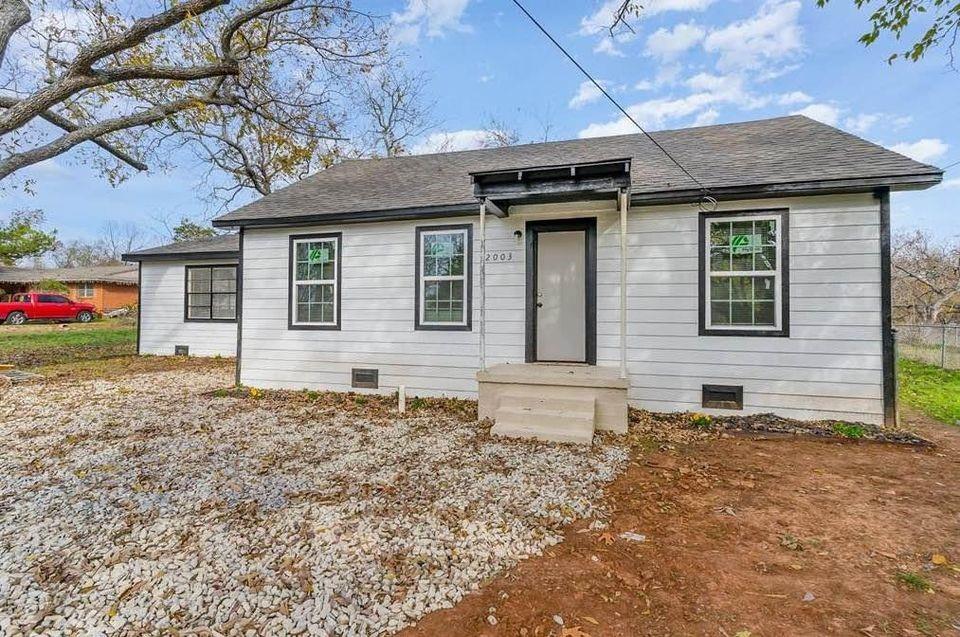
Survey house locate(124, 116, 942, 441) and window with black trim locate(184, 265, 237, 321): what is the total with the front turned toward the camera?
2

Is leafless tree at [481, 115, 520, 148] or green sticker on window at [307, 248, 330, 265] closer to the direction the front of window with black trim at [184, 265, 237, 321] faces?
the green sticker on window

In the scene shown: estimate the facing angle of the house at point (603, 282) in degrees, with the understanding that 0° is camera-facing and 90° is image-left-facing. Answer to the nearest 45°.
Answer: approximately 0°

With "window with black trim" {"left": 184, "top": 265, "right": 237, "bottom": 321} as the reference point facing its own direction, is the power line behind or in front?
in front

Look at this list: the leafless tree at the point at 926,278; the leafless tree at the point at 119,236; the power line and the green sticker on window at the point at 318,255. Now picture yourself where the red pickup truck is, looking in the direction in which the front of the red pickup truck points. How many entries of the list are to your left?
1

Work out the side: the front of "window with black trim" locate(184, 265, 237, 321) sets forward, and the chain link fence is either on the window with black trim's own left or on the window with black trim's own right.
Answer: on the window with black trim's own left

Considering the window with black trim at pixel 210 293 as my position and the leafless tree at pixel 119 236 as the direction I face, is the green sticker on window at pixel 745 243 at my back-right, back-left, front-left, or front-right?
back-right
